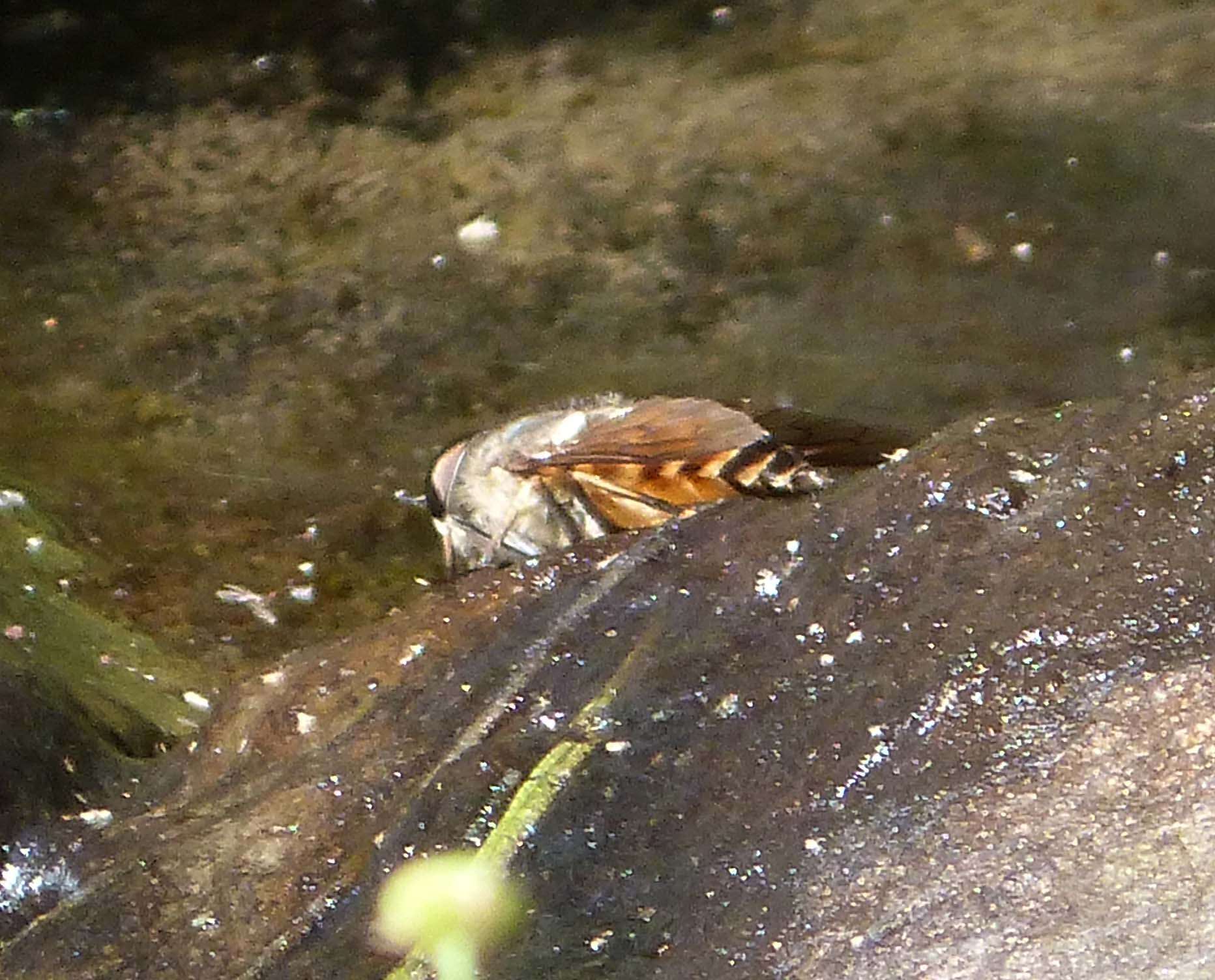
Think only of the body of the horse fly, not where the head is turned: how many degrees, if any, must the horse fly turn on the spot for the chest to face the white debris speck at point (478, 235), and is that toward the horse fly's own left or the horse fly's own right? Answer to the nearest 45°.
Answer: approximately 90° to the horse fly's own right

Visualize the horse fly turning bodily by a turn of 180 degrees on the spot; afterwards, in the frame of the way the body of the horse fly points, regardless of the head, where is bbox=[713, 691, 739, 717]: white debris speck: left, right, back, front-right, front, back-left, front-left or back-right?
right

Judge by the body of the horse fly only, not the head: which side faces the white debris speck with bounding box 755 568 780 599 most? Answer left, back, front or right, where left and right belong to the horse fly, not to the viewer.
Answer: left

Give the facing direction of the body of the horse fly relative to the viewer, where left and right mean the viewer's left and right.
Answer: facing to the left of the viewer

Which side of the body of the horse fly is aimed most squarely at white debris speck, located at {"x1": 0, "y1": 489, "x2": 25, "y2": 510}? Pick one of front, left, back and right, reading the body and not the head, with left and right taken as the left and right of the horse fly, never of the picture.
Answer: front

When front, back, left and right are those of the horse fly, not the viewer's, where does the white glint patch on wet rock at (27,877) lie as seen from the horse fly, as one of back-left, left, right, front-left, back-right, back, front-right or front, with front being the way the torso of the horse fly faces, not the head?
front-left
